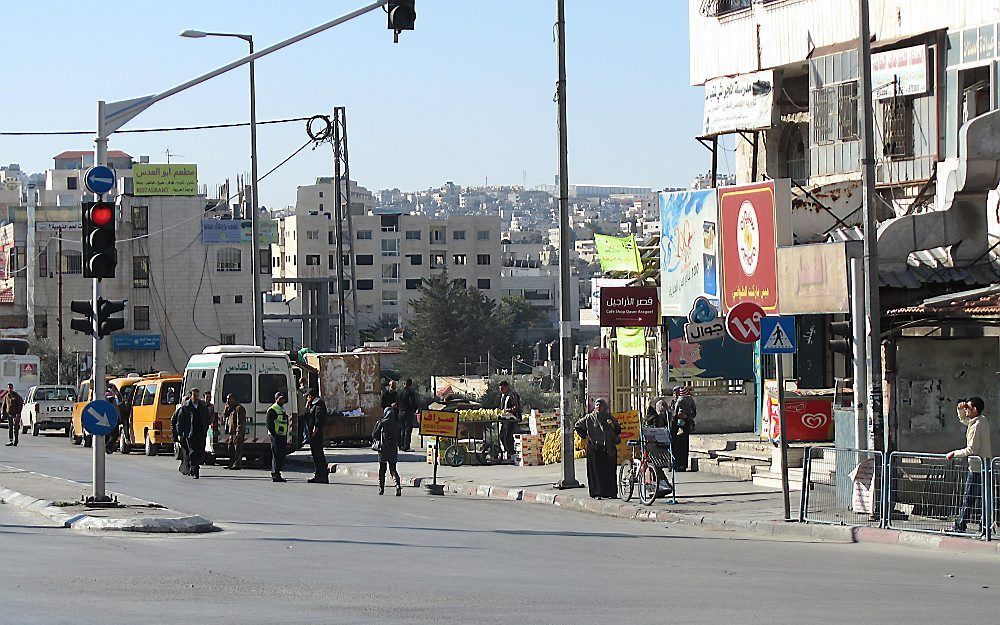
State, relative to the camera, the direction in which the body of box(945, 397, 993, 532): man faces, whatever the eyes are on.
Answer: to the viewer's left

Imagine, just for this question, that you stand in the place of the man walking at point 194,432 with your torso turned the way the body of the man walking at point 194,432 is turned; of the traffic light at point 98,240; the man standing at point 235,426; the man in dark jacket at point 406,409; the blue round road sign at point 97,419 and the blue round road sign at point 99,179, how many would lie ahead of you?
3

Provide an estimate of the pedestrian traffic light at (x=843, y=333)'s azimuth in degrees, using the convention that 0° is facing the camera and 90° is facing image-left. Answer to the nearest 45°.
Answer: approximately 90°

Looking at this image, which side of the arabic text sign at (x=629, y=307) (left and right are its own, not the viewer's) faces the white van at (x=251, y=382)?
right

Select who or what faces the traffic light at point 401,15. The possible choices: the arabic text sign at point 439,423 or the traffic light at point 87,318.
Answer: the arabic text sign

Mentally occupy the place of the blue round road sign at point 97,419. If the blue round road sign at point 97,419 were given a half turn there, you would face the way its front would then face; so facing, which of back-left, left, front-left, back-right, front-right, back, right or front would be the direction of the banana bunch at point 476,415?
front-right

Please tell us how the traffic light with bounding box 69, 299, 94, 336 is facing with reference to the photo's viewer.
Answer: facing to the left of the viewer
